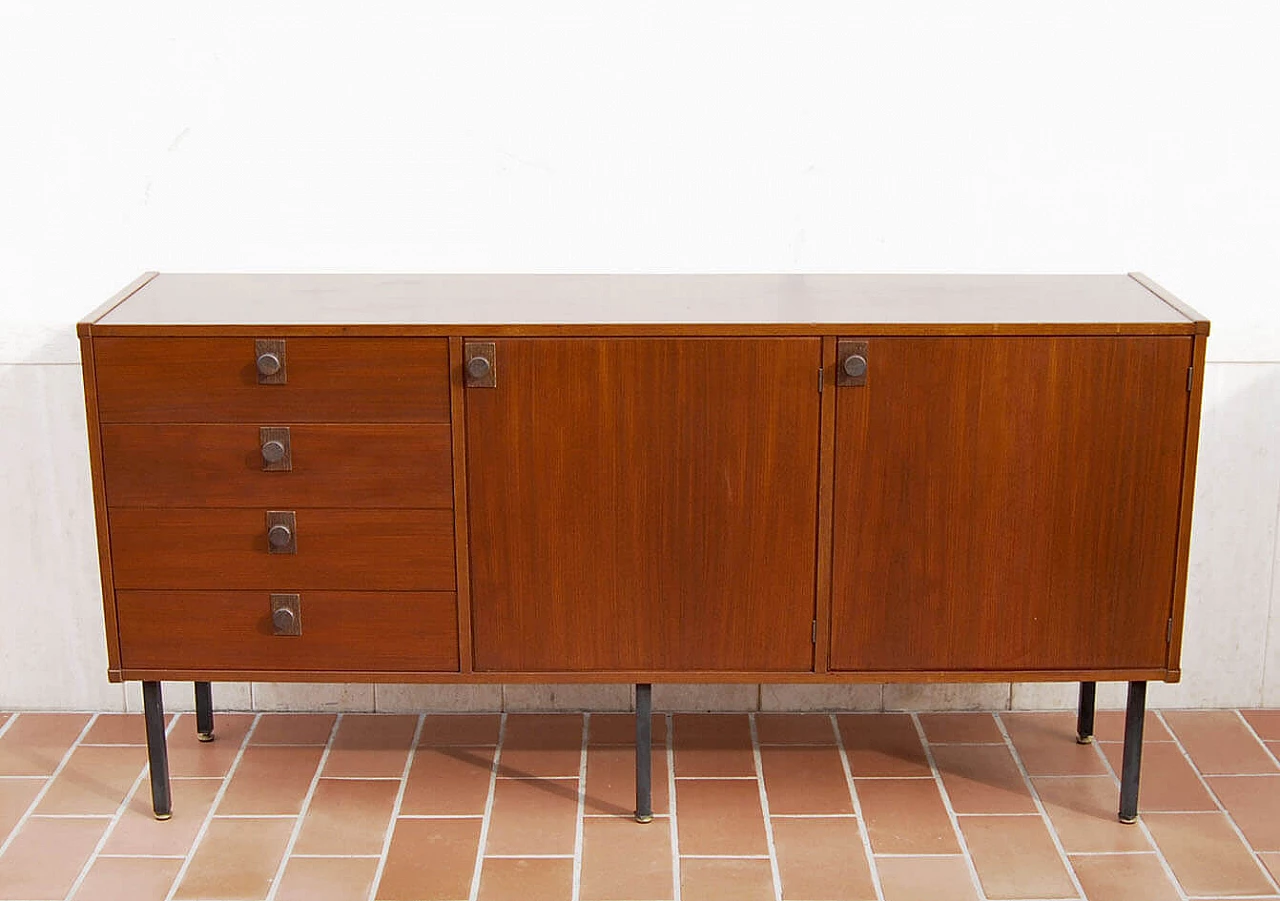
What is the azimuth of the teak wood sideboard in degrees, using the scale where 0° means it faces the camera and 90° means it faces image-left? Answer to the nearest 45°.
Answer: approximately 0°
